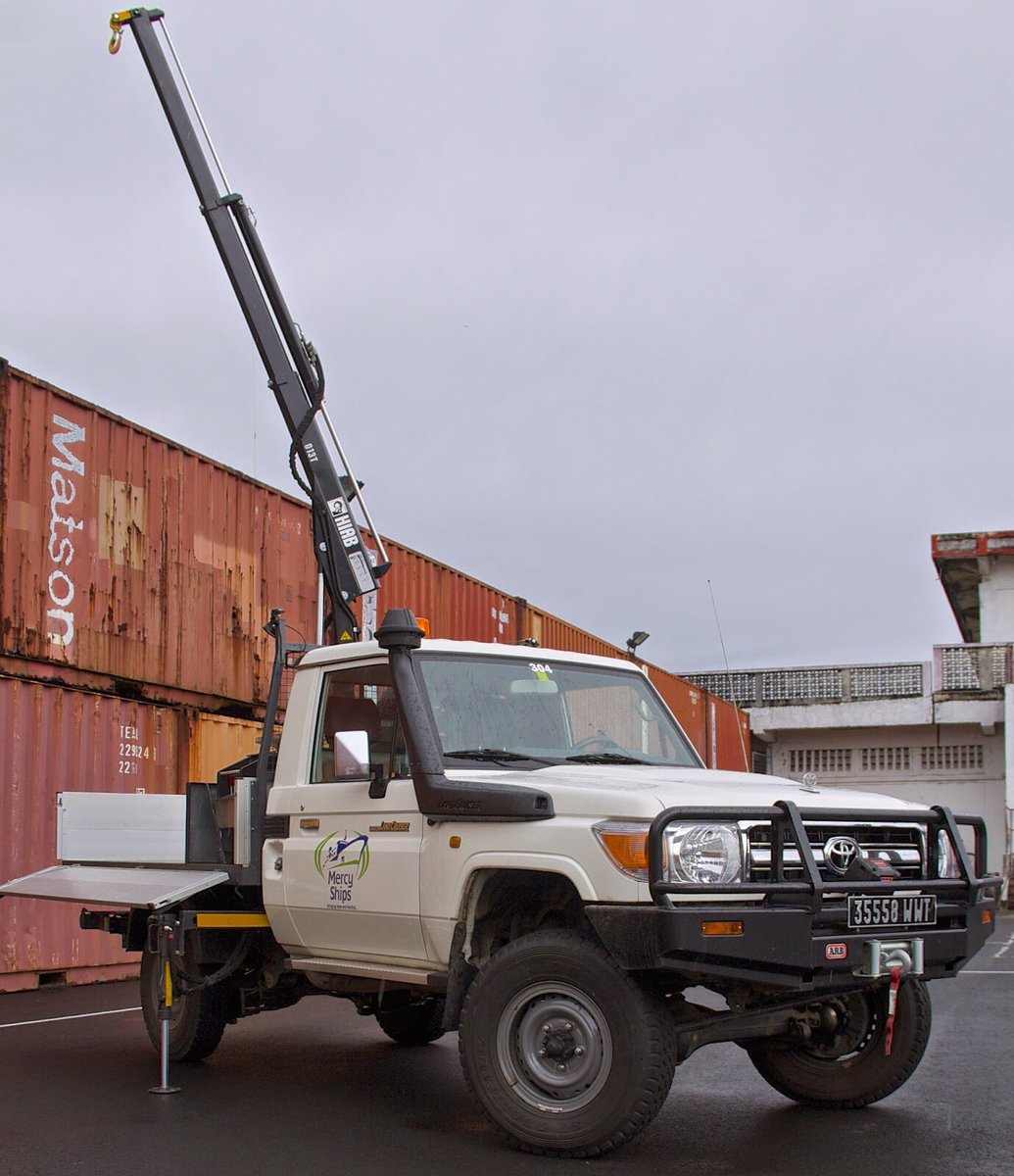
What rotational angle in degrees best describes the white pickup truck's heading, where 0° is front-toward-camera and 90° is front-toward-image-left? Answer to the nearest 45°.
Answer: approximately 315°

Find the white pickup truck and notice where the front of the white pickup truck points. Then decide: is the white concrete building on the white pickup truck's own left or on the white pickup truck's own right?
on the white pickup truck's own left

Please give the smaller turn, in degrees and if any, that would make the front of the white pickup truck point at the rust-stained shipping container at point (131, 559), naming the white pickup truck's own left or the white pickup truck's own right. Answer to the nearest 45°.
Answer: approximately 180°

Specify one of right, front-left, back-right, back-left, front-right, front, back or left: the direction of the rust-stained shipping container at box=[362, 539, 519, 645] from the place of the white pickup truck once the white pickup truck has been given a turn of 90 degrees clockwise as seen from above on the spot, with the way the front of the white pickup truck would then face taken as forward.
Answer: back-right

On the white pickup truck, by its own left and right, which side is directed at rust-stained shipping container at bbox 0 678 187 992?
back

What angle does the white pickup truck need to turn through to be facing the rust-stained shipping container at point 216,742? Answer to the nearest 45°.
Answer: approximately 135° to its left

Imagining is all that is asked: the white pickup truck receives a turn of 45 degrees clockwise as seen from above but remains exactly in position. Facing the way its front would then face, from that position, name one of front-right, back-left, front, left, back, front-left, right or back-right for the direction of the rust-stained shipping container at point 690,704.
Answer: back
